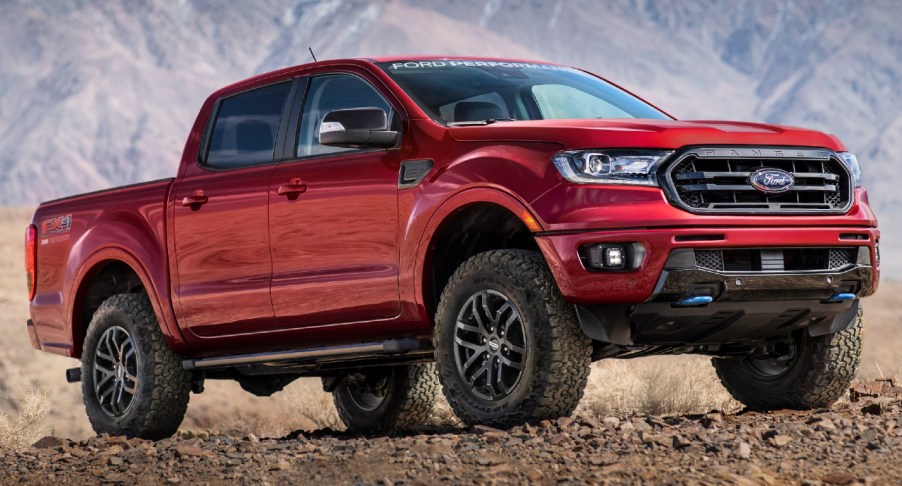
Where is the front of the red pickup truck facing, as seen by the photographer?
facing the viewer and to the right of the viewer

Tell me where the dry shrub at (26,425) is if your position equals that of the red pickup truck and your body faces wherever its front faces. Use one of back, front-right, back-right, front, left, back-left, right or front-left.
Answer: back
